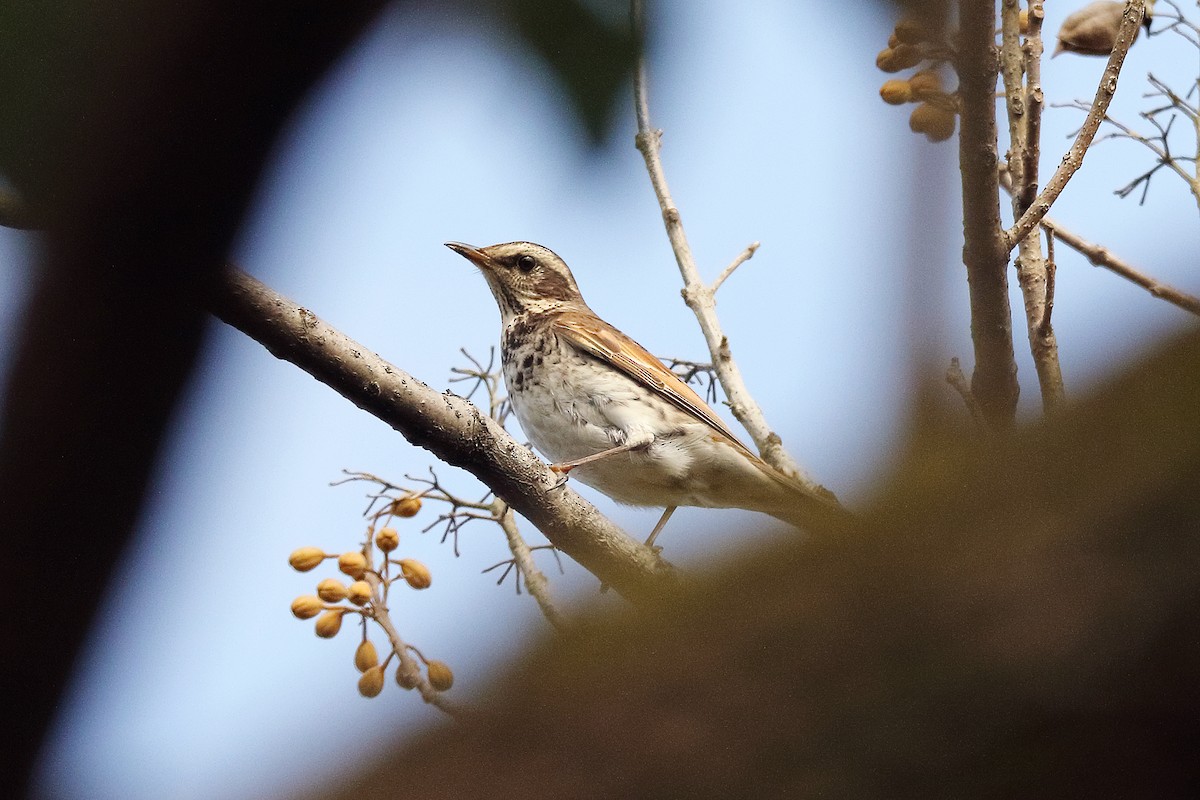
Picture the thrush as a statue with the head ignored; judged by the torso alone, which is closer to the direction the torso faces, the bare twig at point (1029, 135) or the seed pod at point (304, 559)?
the seed pod

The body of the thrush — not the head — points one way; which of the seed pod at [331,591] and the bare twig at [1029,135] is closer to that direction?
the seed pod

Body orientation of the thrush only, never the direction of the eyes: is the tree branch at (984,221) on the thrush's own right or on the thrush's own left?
on the thrush's own left

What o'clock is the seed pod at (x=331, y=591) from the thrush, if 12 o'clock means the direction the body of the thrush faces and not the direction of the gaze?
The seed pod is roughly at 10 o'clock from the thrush.

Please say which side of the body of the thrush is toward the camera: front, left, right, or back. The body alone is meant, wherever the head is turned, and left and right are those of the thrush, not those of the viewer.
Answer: left
